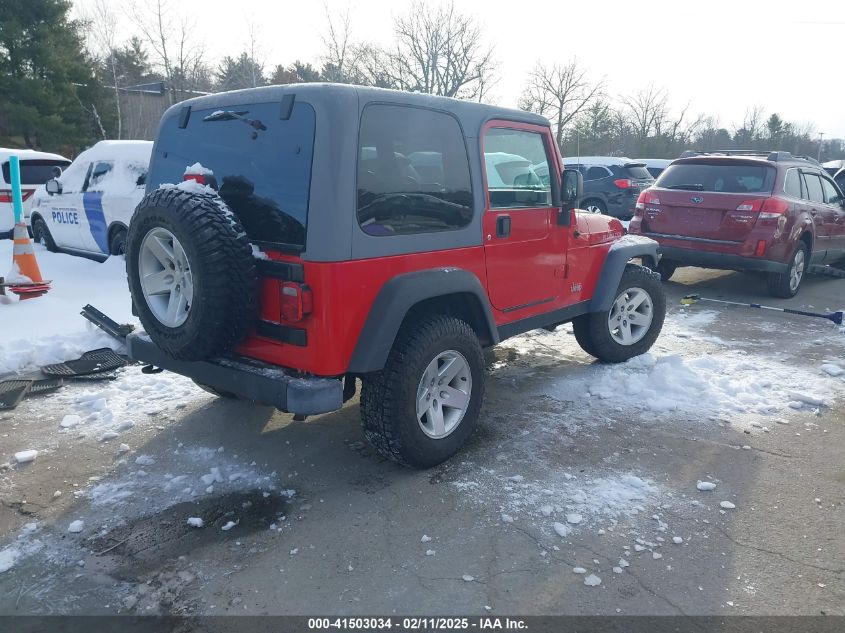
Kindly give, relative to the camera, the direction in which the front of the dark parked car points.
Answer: facing away from the viewer and to the left of the viewer

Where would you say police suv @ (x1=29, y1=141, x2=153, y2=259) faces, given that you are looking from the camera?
facing away from the viewer and to the left of the viewer

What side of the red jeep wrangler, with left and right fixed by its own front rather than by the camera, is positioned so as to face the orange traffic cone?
left

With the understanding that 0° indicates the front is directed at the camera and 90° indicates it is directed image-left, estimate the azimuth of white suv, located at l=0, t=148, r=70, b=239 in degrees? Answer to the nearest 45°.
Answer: approximately 135°

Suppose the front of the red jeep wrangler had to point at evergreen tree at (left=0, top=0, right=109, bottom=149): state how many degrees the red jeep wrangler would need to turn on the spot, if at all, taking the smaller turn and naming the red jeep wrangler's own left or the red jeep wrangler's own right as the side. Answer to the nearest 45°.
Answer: approximately 90° to the red jeep wrangler's own left

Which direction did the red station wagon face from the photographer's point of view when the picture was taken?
facing away from the viewer and to the right of the viewer

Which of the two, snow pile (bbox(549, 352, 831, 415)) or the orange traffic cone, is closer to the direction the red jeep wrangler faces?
the snow pile

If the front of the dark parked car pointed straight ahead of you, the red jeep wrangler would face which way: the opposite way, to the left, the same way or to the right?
to the right

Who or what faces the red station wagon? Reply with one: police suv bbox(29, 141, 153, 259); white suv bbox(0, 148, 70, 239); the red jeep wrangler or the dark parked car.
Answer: the red jeep wrangler

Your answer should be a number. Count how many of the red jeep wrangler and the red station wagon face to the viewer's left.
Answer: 0

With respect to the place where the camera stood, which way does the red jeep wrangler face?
facing away from the viewer and to the right of the viewer

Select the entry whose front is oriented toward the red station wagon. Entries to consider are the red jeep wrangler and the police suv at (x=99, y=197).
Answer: the red jeep wrangler

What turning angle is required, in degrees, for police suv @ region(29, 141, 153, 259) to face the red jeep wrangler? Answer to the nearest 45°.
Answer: approximately 135° to its left

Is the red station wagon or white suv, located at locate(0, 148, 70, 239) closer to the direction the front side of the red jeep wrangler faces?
the red station wagon
